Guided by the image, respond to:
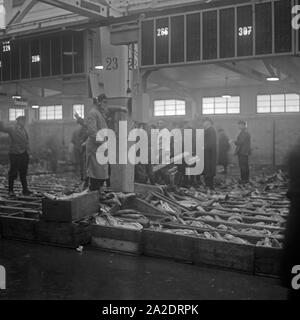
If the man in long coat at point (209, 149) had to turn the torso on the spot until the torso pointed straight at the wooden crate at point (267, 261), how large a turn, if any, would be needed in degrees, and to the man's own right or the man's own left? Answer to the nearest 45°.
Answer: approximately 90° to the man's own left
